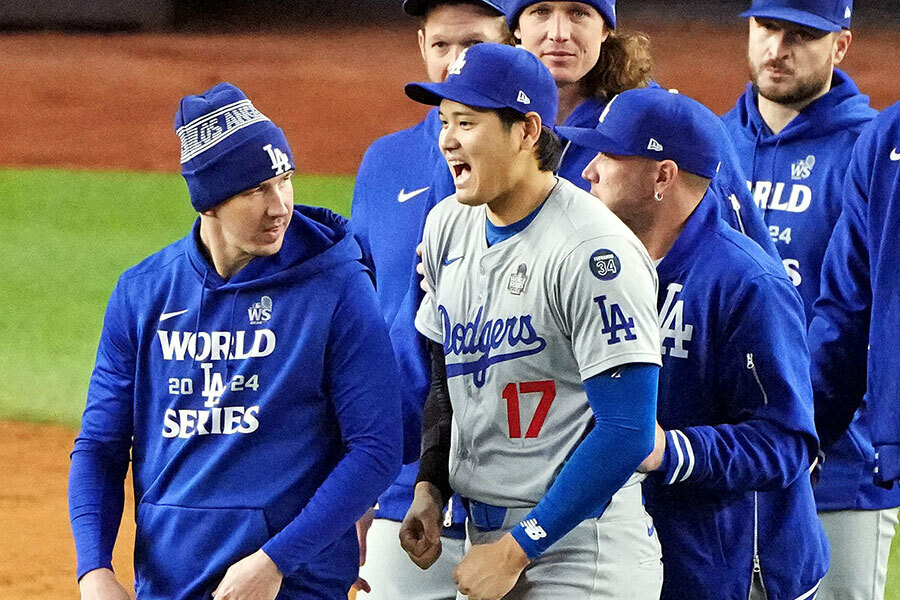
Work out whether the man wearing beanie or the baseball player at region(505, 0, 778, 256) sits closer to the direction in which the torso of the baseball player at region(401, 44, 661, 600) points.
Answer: the man wearing beanie

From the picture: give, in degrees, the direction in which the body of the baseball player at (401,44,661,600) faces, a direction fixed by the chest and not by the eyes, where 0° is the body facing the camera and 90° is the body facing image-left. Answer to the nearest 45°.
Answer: approximately 45°

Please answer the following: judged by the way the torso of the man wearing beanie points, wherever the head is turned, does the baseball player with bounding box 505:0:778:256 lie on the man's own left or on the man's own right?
on the man's own left

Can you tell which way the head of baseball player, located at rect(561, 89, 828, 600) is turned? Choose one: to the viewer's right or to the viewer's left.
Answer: to the viewer's left
